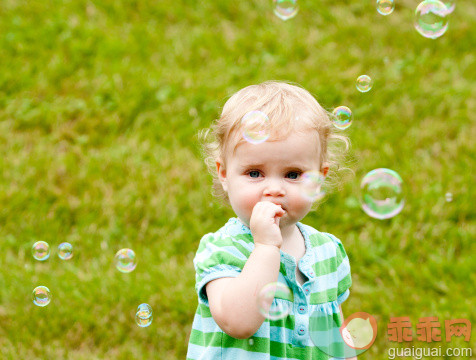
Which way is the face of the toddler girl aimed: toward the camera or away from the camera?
toward the camera

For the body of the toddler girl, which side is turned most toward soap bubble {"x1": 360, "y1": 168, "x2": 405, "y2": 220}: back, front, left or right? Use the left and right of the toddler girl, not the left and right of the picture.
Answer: left
